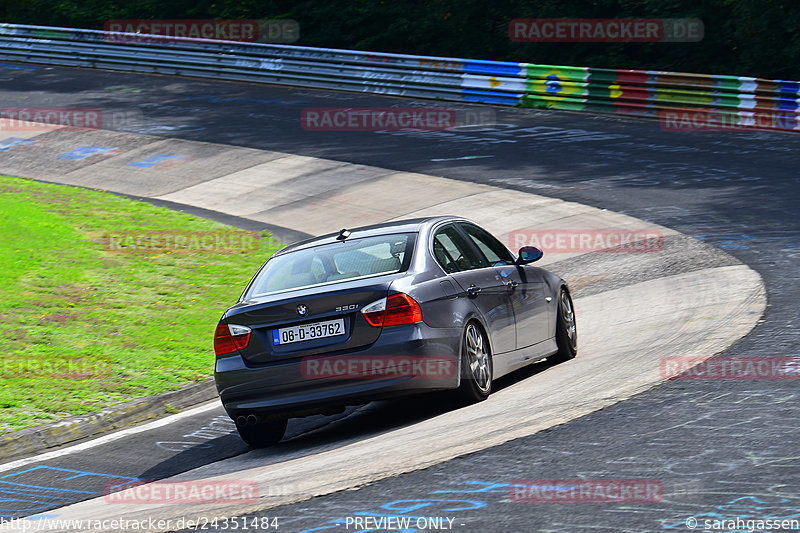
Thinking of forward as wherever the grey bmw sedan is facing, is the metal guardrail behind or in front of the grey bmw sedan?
in front

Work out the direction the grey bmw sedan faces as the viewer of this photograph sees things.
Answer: facing away from the viewer and to the right of the viewer
